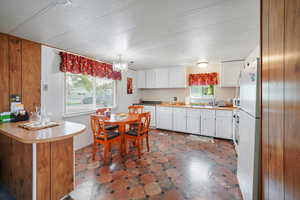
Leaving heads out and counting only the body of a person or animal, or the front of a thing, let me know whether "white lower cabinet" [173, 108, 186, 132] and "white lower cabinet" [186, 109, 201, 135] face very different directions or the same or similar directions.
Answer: same or similar directions

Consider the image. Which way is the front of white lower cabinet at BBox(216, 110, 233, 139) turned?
toward the camera

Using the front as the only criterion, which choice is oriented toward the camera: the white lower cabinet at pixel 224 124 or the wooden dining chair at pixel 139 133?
the white lower cabinet

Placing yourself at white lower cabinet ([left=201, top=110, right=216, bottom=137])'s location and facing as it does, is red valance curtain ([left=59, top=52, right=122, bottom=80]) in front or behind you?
in front

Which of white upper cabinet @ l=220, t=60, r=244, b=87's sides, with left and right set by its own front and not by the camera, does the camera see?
front

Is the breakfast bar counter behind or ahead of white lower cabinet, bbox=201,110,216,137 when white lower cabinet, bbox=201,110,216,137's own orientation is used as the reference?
ahead

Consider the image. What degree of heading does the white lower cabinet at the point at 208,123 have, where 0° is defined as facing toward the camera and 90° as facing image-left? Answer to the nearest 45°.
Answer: approximately 45°

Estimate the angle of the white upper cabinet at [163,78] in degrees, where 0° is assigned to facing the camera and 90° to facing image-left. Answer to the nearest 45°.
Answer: approximately 45°

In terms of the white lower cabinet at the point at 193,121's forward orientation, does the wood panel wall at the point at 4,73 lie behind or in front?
in front

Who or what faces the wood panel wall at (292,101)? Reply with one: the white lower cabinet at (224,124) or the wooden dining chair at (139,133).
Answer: the white lower cabinet

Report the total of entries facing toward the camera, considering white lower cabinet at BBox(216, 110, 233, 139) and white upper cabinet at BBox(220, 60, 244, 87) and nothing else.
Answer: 2

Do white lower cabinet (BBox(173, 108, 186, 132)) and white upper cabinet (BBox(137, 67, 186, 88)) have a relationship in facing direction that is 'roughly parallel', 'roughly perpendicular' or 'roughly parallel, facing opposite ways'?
roughly parallel

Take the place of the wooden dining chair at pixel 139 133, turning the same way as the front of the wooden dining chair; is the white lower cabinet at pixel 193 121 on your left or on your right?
on your right
